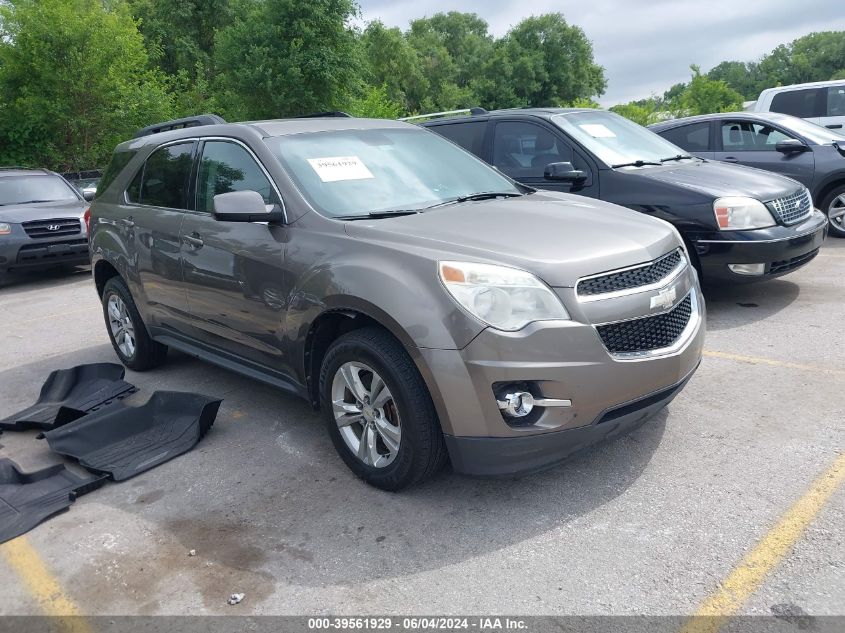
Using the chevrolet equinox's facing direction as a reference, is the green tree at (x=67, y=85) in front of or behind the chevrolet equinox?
behind

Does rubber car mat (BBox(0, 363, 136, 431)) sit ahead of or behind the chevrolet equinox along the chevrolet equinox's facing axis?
behind

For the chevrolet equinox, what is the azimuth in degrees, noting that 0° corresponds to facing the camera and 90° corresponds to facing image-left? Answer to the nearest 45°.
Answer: approximately 315°

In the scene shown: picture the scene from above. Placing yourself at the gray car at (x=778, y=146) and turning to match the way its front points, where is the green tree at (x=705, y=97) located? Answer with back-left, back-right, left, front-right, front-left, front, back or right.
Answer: back-left

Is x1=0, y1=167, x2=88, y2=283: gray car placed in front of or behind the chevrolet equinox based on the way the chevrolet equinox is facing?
behind

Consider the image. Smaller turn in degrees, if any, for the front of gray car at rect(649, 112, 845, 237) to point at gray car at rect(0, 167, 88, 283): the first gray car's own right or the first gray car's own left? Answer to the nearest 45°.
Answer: approximately 135° to the first gray car's own right

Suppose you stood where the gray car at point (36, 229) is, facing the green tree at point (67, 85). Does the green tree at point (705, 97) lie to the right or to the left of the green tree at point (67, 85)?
right

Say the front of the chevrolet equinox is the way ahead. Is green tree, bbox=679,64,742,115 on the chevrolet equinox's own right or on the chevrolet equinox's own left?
on the chevrolet equinox's own left

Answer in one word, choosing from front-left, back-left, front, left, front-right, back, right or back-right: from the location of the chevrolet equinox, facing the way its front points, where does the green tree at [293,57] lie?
back-left
